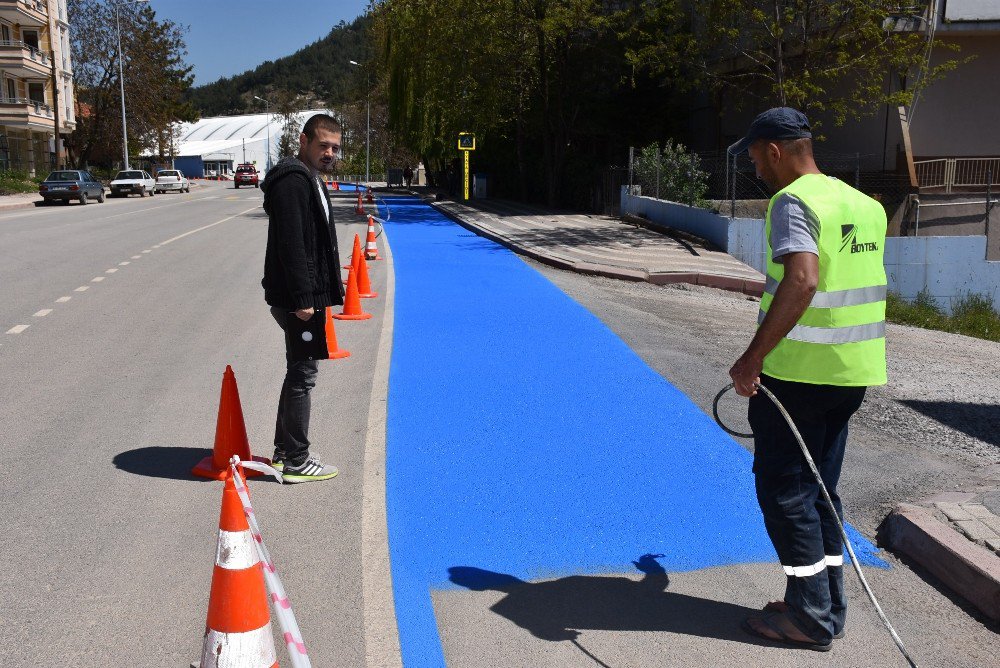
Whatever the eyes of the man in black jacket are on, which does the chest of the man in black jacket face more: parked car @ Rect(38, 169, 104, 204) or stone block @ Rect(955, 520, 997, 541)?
the stone block

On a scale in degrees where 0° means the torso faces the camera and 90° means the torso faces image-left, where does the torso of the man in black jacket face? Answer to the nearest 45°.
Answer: approximately 270°

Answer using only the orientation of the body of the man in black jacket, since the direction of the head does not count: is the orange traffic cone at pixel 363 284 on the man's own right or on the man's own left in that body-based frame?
on the man's own left

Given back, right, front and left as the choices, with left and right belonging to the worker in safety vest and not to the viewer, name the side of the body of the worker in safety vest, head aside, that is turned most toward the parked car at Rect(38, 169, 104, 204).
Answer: front

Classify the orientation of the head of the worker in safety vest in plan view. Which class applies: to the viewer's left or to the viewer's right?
to the viewer's left

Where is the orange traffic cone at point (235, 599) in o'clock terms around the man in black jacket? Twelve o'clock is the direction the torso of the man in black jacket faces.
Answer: The orange traffic cone is roughly at 3 o'clock from the man in black jacket.

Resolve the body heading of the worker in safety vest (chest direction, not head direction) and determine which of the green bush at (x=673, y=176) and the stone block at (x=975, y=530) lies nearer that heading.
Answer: the green bush

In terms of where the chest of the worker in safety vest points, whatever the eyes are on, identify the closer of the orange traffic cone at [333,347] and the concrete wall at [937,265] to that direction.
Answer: the orange traffic cone

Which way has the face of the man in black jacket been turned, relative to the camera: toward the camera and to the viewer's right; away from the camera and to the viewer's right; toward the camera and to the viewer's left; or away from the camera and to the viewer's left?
toward the camera and to the viewer's right

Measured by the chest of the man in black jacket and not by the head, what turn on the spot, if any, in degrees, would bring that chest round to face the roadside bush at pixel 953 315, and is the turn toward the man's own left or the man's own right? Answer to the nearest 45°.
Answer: approximately 45° to the man's own left
